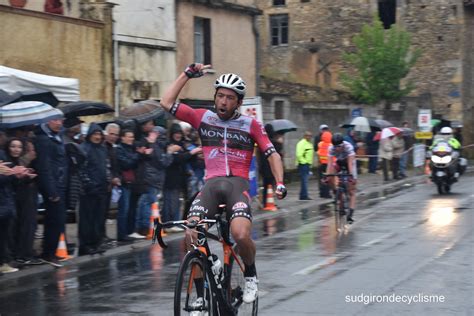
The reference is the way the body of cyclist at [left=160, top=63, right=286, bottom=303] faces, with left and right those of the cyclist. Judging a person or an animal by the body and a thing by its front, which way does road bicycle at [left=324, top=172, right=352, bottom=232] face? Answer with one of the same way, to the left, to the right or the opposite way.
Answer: the same way

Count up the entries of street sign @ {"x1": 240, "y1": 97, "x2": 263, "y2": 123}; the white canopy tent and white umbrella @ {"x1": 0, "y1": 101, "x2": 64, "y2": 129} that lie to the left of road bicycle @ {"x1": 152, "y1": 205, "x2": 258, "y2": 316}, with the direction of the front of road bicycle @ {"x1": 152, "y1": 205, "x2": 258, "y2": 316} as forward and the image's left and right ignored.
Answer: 0

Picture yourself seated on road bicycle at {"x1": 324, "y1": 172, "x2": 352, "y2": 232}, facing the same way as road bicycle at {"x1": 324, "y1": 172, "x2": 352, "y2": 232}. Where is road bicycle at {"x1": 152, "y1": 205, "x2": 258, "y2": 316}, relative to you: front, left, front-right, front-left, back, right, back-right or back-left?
front

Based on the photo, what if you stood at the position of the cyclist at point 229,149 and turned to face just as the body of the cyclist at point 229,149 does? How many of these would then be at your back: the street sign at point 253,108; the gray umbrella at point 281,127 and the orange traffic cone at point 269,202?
3

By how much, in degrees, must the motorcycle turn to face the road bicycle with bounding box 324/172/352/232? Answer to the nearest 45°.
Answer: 0° — it already faces it

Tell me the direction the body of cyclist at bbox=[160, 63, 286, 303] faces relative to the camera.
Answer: toward the camera

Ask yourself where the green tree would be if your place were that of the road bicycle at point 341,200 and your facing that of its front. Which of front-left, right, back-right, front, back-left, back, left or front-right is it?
back

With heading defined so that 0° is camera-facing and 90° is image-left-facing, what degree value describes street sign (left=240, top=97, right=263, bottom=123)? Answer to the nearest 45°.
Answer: approximately 0°

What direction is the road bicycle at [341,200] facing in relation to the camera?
toward the camera

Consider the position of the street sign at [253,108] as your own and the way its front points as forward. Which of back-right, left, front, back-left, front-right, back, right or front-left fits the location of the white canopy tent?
front-right

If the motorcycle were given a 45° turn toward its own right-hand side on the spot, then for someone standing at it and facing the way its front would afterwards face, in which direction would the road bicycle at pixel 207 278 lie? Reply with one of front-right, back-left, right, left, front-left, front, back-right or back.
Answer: front-left

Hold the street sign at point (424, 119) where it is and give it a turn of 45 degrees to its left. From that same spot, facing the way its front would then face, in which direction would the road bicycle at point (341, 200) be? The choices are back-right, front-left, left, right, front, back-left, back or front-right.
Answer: front-right

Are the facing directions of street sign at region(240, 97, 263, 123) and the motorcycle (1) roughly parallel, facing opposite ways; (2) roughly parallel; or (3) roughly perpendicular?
roughly parallel

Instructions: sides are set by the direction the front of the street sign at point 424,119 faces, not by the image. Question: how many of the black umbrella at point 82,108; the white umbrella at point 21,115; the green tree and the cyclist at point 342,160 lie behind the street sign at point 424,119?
1

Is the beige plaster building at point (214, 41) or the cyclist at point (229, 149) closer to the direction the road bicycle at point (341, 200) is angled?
the cyclist

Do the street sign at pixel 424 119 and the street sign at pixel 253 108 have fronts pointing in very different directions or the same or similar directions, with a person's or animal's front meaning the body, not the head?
same or similar directions
